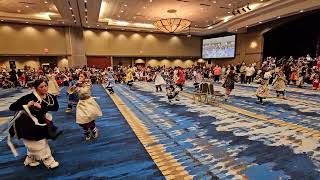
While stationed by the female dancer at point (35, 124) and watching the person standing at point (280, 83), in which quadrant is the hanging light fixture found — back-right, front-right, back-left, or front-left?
front-left

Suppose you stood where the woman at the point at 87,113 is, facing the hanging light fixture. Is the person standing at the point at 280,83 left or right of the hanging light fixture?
right

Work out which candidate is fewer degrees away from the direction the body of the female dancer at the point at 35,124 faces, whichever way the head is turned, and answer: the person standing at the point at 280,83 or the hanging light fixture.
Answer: the person standing

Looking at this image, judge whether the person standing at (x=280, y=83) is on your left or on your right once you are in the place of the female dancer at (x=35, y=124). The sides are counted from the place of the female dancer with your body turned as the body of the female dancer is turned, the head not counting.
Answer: on your left

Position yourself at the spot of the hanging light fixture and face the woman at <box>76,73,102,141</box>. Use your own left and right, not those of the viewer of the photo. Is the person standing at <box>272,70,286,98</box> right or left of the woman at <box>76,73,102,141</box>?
left

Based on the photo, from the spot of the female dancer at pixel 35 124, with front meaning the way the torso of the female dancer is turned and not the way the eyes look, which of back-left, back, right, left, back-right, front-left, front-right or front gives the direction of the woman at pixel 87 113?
left

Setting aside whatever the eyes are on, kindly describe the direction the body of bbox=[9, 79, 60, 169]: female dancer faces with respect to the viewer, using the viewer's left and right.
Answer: facing the viewer and to the right of the viewer
